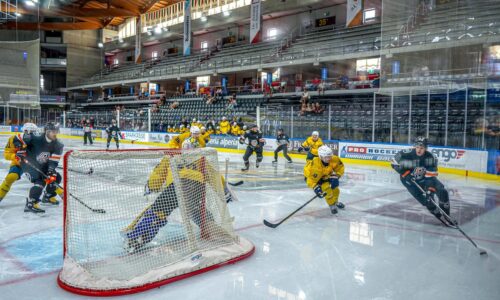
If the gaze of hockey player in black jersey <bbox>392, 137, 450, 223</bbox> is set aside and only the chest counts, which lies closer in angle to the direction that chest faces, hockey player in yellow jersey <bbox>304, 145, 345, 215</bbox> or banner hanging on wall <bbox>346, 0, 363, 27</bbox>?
the hockey player in yellow jersey

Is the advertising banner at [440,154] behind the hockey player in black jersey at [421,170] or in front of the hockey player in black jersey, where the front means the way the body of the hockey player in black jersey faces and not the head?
behind

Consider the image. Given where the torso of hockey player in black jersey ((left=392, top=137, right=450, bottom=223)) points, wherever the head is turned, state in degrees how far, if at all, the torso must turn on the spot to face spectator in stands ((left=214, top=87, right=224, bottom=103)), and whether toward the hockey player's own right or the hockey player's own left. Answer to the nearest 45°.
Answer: approximately 135° to the hockey player's own right

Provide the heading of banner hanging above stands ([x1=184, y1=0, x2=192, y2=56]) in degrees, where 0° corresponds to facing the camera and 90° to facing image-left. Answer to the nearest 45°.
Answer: approximately 45°

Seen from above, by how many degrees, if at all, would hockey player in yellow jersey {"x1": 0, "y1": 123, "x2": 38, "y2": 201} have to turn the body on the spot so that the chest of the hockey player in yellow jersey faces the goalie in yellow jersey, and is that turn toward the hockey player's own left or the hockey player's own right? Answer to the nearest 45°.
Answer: approximately 45° to the hockey player's own right

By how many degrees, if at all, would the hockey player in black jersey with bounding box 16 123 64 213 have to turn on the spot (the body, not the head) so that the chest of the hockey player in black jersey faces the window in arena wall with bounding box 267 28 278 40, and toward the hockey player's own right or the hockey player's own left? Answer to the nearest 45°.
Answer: approximately 90° to the hockey player's own left

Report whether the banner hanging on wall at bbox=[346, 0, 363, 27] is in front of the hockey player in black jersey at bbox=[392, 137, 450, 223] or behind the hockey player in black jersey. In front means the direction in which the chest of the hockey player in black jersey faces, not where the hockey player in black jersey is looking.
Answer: behind

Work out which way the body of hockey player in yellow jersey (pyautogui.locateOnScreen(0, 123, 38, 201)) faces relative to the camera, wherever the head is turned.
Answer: to the viewer's right

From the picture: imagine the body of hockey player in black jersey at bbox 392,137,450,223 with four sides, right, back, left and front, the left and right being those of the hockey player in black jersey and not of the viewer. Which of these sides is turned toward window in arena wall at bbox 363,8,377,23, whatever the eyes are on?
back

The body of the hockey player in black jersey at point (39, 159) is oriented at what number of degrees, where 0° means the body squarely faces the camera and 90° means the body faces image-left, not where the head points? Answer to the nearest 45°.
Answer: approximately 315°

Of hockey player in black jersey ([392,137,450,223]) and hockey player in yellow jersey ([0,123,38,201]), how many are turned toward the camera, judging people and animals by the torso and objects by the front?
1

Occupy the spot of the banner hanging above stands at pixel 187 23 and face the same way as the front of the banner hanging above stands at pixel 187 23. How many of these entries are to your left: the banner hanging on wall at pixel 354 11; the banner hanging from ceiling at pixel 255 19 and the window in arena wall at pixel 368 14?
3

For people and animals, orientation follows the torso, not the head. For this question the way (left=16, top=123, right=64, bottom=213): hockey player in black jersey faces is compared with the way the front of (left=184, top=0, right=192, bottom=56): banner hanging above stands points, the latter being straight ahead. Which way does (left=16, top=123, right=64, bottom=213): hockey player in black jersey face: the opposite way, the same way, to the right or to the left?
to the left

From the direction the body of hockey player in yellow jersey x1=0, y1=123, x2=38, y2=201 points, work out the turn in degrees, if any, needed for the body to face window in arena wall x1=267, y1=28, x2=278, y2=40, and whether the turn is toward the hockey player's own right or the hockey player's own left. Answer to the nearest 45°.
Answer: approximately 45° to the hockey player's own left

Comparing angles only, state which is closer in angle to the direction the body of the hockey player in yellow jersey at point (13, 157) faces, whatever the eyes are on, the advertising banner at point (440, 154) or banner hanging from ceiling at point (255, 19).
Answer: the advertising banner
